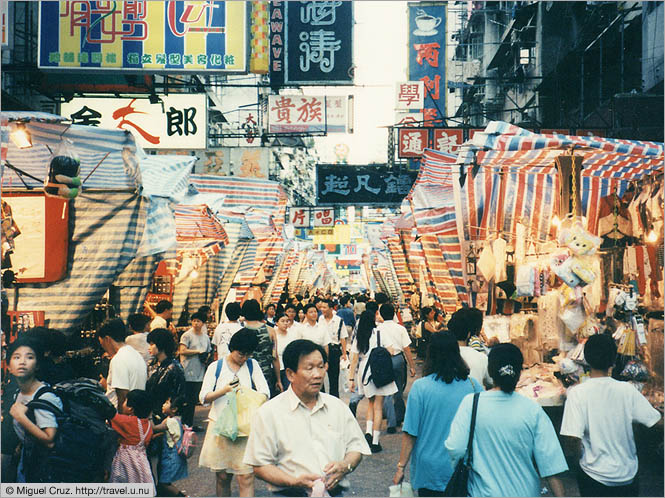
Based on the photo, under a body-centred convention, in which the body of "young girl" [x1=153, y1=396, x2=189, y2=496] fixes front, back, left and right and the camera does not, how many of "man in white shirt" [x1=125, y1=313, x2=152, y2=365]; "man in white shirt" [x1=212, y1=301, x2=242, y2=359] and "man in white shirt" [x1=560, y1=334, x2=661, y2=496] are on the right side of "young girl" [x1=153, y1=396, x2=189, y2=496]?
2

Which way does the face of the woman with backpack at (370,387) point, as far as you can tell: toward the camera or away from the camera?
away from the camera

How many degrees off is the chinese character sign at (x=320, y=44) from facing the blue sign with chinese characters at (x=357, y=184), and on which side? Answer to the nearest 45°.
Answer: approximately 180°

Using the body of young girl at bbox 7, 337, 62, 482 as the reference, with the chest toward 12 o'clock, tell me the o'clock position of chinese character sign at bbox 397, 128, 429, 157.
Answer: The chinese character sign is roughly at 6 o'clock from the young girl.

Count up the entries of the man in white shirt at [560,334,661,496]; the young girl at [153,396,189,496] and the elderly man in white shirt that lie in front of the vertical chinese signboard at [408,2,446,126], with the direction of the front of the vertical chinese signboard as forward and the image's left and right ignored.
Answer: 3

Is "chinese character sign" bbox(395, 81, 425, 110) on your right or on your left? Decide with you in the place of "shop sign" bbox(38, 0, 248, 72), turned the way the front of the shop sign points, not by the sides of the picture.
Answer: on your left

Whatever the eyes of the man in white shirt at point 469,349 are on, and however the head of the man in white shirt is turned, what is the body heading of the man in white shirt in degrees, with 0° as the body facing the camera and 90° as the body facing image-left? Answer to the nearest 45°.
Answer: approximately 225°
